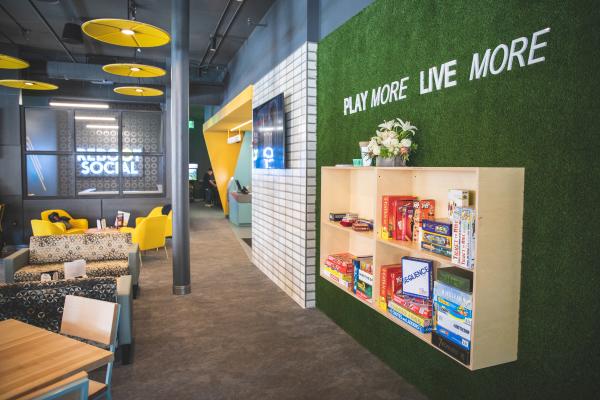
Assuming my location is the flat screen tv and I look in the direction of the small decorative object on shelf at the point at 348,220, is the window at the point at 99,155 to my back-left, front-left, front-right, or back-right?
back-right

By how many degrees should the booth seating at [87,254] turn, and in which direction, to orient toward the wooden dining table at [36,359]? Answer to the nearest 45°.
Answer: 0° — it already faces it

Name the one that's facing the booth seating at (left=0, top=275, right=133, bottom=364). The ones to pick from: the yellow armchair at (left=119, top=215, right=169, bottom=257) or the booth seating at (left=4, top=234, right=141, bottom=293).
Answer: the booth seating at (left=4, top=234, right=141, bottom=293)

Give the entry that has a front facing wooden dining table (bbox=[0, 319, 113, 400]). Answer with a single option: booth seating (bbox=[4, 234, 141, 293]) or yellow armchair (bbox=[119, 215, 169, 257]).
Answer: the booth seating

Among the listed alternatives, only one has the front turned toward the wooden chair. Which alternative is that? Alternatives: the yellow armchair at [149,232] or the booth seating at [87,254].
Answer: the booth seating
